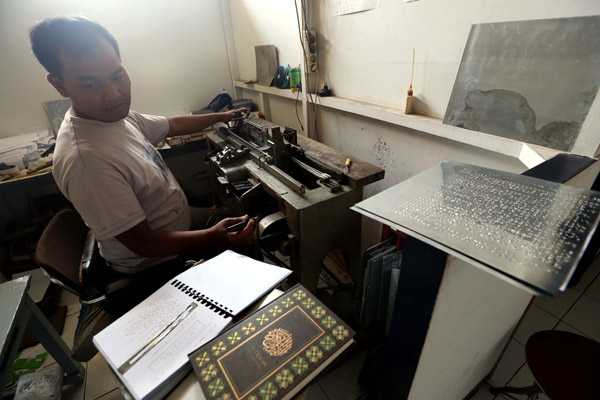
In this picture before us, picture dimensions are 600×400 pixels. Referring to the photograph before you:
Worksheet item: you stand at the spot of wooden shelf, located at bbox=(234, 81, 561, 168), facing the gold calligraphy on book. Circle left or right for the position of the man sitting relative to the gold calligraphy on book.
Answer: right

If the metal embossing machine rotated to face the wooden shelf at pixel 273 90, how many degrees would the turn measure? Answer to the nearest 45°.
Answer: approximately 135° to its right

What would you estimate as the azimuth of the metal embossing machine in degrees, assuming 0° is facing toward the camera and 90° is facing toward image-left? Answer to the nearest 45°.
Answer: approximately 45°

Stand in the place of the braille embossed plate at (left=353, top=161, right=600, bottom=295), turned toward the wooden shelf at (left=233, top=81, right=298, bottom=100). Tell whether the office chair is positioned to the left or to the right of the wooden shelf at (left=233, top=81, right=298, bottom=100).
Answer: left

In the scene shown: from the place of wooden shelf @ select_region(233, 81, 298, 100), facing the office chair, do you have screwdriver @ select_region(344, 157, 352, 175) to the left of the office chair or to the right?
left

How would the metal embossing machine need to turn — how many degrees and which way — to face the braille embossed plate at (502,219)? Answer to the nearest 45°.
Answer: approximately 90° to its left

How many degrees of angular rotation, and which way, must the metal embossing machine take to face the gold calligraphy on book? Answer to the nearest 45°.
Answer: approximately 45° to its left

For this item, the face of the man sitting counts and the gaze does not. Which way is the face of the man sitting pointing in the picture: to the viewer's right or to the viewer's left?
to the viewer's right

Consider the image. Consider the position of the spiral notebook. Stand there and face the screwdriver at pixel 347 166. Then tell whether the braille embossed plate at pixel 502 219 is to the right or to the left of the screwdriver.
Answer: right

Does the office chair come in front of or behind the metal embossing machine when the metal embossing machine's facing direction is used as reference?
in front
